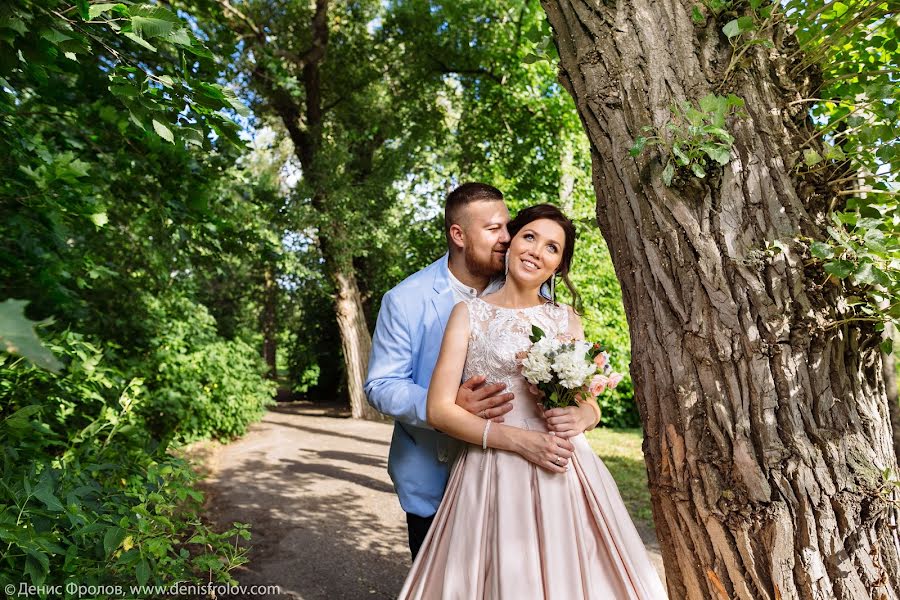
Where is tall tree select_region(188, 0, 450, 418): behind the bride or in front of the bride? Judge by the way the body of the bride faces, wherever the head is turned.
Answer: behind

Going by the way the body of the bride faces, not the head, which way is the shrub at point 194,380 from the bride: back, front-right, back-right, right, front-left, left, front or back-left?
back-right

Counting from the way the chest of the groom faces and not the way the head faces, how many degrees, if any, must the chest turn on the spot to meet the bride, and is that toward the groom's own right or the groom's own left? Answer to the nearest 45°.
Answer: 0° — they already face them

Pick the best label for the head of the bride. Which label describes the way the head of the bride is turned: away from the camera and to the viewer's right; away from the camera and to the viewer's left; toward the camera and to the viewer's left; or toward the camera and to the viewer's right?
toward the camera and to the viewer's right

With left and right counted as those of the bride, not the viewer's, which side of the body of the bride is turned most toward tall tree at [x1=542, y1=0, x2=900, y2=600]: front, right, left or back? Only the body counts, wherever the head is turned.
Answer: left

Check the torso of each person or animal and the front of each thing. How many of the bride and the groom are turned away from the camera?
0

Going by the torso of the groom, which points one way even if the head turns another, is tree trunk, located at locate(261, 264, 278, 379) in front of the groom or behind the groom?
behind

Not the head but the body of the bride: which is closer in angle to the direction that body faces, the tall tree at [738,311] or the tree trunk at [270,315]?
the tall tree

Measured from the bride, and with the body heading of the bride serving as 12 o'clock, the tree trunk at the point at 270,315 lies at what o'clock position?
The tree trunk is roughly at 5 o'clock from the bride.

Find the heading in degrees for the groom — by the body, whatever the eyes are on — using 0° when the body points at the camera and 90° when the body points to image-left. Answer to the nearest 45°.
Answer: approximately 315°
